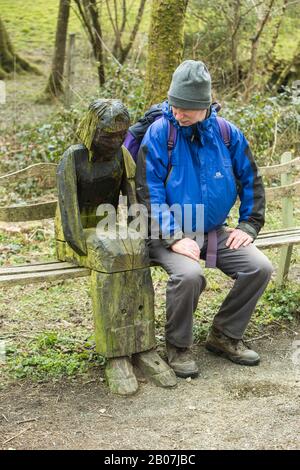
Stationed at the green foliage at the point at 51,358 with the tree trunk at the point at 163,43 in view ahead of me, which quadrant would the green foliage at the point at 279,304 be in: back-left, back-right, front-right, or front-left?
front-right

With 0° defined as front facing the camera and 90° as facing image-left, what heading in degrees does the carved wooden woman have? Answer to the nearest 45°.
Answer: approximately 315°

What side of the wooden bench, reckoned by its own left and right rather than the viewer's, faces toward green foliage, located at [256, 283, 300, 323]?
left

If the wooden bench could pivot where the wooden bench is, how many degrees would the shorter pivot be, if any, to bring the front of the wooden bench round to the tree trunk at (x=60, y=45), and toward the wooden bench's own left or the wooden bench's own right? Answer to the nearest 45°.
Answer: approximately 180°

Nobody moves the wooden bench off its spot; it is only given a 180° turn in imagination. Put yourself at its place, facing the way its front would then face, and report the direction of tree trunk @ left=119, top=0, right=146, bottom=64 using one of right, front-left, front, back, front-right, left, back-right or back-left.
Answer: front

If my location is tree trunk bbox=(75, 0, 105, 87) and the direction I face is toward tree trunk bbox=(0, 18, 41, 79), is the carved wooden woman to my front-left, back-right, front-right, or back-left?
back-left

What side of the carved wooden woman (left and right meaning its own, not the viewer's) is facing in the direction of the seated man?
left

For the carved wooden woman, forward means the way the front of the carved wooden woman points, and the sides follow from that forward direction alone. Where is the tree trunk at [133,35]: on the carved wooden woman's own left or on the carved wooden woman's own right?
on the carved wooden woman's own left

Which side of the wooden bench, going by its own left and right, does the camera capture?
front

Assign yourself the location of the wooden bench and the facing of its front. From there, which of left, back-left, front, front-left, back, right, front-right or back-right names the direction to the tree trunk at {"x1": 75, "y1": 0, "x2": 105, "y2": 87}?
back
